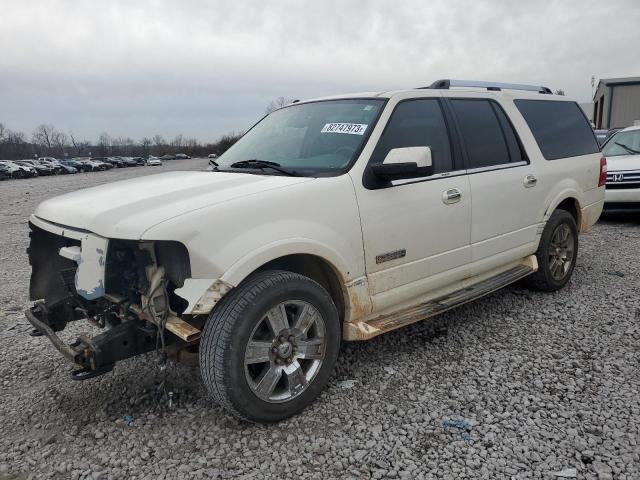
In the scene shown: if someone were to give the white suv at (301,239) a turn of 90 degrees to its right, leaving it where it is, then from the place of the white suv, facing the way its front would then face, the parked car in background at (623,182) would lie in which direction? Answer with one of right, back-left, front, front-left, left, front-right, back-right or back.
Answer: right

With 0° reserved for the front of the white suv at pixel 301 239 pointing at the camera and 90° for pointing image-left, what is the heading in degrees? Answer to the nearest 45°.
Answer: approximately 45°

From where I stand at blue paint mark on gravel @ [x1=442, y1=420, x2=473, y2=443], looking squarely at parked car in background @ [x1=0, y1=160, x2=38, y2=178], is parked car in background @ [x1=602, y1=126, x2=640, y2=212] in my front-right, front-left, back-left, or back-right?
front-right

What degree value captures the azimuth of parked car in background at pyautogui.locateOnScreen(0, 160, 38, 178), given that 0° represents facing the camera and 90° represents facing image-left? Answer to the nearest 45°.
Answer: approximately 315°

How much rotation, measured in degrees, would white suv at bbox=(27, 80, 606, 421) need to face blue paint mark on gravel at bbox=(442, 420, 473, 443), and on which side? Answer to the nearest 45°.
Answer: approximately 90° to its left

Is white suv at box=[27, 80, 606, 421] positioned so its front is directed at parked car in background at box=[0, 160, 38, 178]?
no

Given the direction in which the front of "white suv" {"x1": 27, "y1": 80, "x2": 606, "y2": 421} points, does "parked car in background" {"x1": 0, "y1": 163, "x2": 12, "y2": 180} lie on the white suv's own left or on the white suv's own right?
on the white suv's own right
